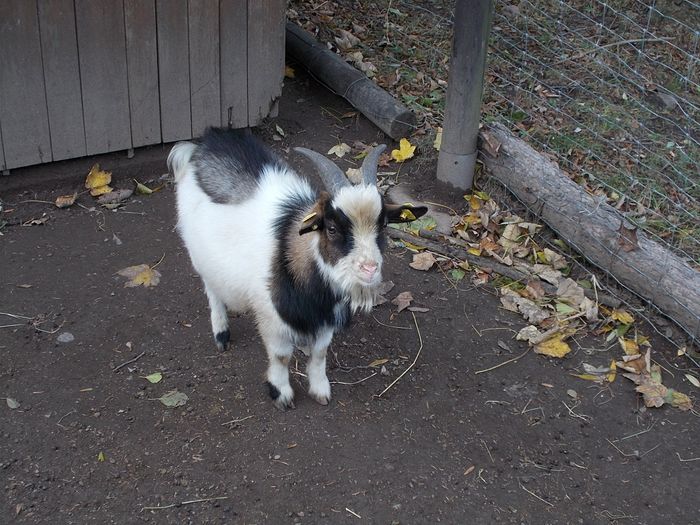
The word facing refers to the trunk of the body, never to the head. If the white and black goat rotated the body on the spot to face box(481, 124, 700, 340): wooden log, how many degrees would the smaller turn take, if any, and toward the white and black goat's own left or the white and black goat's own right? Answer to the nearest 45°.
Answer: approximately 90° to the white and black goat's own left

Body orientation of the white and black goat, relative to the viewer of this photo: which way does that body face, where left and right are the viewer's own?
facing the viewer and to the right of the viewer

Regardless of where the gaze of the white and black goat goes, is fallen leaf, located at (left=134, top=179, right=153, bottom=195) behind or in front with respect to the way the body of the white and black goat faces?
behind

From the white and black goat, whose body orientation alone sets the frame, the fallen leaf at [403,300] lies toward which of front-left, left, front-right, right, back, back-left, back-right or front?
left

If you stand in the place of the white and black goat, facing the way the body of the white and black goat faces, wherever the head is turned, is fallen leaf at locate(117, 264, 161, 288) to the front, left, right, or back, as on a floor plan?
back

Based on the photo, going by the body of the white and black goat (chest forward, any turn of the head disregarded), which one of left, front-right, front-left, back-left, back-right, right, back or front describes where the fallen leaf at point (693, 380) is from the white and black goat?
front-left

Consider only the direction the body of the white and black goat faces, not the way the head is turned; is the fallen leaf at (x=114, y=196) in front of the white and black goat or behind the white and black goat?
behind

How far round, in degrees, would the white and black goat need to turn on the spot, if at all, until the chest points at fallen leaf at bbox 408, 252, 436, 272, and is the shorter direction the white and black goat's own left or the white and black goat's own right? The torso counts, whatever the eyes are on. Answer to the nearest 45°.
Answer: approximately 90° to the white and black goat's own left

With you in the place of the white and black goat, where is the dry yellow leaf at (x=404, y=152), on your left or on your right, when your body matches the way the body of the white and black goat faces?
on your left

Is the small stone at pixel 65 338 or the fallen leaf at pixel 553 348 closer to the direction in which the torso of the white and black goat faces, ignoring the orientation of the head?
the fallen leaf

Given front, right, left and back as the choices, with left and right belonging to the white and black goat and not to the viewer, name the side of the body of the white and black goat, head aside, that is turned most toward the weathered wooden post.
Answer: left

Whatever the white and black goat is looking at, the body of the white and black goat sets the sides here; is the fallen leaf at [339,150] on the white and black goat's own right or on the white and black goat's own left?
on the white and black goat's own left

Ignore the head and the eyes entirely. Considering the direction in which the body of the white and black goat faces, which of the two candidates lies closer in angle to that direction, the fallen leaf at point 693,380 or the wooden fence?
the fallen leaf

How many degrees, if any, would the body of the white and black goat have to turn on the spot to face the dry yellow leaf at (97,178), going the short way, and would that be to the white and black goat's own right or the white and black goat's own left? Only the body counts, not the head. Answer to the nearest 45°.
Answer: approximately 180°

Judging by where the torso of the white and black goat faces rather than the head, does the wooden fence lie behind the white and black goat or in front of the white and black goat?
behind

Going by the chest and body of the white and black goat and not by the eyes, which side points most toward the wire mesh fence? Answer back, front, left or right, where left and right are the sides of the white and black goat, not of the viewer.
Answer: left
